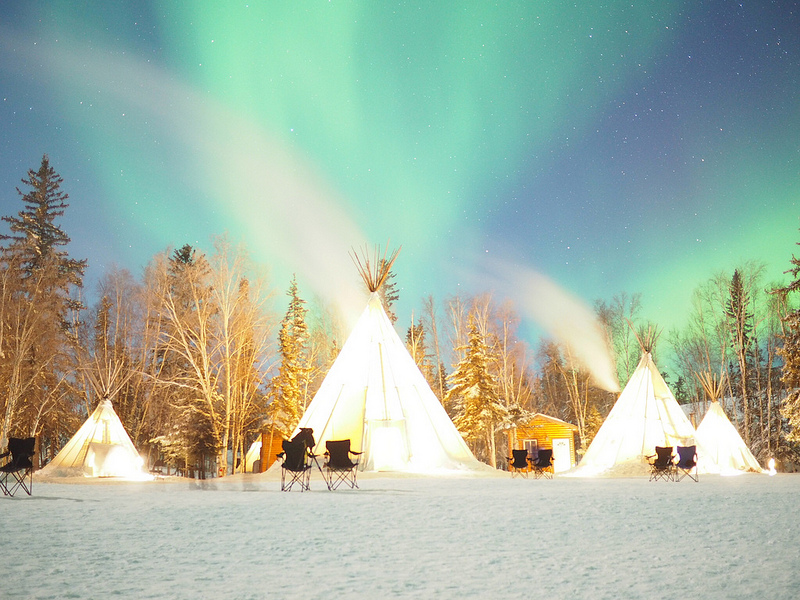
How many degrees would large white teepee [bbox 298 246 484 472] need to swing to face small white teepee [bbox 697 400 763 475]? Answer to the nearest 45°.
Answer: approximately 135° to its left

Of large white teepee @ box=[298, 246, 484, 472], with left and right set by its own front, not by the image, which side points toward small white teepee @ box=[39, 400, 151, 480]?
right

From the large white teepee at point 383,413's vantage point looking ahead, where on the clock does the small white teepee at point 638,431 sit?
The small white teepee is roughly at 8 o'clock from the large white teepee.

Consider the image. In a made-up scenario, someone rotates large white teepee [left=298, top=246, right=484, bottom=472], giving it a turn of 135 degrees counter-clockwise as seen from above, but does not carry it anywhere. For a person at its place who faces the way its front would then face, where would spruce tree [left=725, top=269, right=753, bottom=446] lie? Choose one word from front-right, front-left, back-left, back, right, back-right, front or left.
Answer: front

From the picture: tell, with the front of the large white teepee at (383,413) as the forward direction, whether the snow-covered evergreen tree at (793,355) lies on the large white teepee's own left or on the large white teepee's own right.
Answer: on the large white teepee's own left

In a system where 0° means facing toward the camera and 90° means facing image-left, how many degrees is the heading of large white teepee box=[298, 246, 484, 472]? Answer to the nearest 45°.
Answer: approximately 0°

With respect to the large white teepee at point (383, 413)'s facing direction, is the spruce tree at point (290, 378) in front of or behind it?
behind

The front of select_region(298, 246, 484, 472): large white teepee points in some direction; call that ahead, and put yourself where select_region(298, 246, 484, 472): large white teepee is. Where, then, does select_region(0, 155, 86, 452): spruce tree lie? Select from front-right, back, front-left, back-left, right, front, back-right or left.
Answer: back-right

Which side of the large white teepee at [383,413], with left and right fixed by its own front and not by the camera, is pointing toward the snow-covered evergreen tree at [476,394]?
back

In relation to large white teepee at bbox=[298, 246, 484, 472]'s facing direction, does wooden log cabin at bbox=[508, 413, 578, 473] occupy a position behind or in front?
behind
